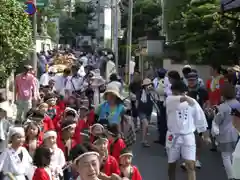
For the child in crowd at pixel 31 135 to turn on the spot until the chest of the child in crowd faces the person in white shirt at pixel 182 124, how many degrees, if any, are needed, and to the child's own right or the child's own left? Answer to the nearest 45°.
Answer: approximately 90° to the child's own left

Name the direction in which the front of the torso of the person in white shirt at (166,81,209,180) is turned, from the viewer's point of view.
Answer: away from the camera

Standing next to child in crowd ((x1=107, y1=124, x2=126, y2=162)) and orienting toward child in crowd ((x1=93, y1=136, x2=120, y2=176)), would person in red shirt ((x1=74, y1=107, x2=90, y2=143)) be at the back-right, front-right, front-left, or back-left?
back-right

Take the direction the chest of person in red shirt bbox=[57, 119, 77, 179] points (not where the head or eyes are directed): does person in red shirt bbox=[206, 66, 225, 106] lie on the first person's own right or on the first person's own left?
on the first person's own left

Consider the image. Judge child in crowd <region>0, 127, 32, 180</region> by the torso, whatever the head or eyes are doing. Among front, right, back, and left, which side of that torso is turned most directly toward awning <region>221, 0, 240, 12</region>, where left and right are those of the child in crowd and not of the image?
left

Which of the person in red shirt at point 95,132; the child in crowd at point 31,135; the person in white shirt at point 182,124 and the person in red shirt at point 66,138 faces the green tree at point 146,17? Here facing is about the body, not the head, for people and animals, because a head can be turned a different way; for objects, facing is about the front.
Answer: the person in white shirt
